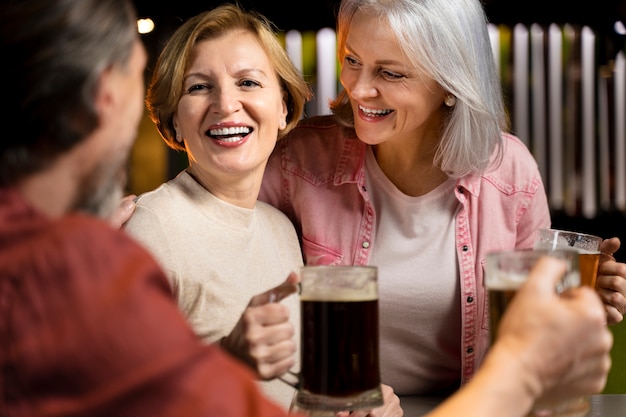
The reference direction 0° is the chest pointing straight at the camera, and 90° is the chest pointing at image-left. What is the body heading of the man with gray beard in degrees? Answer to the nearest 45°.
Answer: approximately 225°

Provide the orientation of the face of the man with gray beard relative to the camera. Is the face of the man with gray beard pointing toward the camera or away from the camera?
away from the camera
